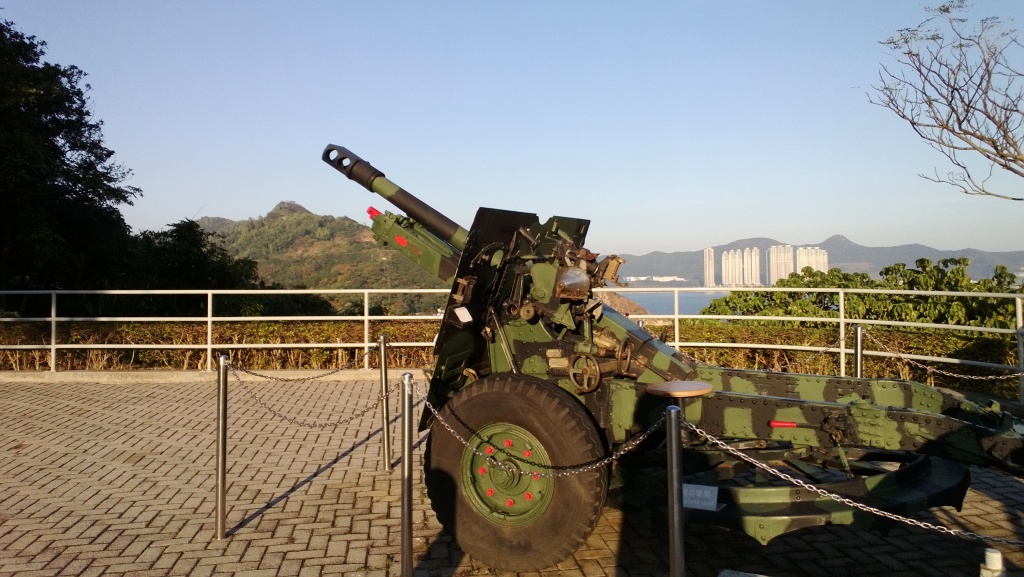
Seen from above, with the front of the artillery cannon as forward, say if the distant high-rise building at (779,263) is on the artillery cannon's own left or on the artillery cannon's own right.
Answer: on the artillery cannon's own right

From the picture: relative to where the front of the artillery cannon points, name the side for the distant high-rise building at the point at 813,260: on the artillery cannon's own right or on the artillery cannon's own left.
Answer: on the artillery cannon's own right

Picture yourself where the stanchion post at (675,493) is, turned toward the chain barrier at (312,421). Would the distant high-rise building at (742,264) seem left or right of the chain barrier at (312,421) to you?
right

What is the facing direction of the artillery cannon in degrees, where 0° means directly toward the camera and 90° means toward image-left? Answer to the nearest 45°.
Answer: approximately 90°

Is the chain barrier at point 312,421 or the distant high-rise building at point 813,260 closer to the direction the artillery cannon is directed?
the chain barrier

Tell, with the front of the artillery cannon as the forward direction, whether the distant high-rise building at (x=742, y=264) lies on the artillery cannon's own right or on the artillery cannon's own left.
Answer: on the artillery cannon's own right

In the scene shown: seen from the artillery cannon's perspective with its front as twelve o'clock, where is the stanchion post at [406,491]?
The stanchion post is roughly at 11 o'clock from the artillery cannon.

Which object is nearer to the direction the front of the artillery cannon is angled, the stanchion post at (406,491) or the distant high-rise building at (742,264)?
the stanchion post

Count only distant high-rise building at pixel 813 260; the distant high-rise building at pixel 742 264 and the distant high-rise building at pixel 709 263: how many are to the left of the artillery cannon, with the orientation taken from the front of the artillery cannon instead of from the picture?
0

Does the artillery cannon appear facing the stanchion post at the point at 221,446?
yes

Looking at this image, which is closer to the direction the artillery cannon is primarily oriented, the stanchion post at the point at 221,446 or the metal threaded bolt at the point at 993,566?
the stanchion post

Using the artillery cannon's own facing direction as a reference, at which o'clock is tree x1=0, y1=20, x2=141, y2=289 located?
The tree is roughly at 1 o'clock from the artillery cannon.

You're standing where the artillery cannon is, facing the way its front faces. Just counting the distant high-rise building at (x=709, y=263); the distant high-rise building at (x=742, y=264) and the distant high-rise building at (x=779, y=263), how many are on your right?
3

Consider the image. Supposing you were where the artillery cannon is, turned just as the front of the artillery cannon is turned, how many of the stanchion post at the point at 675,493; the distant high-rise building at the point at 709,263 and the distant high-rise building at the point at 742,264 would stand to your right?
2

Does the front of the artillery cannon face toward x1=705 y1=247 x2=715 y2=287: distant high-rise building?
no

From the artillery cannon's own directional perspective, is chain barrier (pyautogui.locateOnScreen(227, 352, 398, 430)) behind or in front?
in front

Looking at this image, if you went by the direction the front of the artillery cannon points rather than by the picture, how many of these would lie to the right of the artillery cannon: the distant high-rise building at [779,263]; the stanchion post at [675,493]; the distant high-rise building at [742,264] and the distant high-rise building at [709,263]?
3
